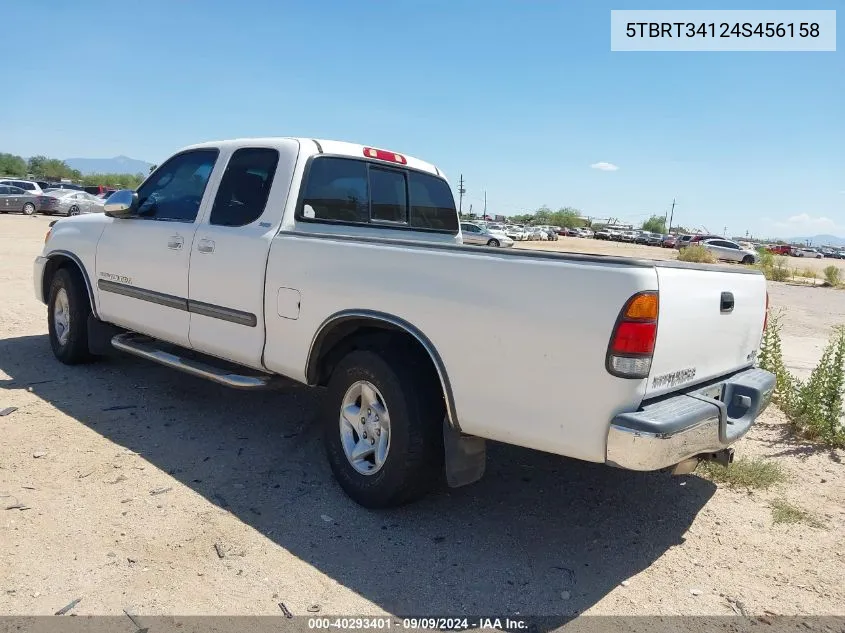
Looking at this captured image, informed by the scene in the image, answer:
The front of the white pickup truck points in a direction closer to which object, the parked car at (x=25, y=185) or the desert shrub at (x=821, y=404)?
the parked car

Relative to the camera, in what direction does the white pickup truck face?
facing away from the viewer and to the left of the viewer

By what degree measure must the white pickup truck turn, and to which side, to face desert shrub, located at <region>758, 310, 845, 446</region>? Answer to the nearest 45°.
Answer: approximately 90° to its right

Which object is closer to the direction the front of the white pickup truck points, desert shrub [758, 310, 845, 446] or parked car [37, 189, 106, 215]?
the parked car

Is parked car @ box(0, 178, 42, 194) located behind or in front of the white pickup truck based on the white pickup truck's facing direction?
in front

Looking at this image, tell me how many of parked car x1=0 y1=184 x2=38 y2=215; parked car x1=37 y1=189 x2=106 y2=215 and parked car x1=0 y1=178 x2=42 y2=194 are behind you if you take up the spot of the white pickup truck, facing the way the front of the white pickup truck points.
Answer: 0

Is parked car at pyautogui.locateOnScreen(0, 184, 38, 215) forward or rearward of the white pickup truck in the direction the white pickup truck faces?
forward
